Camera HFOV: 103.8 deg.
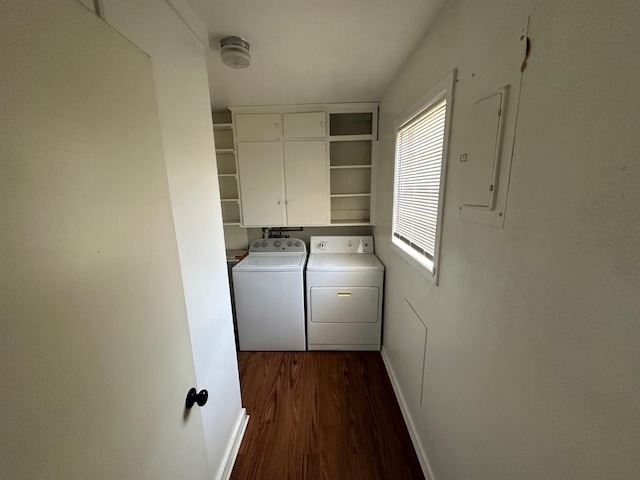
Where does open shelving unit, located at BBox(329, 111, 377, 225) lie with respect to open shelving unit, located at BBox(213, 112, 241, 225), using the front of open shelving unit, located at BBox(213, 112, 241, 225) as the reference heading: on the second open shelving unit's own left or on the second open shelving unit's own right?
on the second open shelving unit's own left

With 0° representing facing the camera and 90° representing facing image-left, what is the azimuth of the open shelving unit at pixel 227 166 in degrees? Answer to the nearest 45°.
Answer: approximately 0°

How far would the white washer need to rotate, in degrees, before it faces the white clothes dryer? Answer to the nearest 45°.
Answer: approximately 90° to its left

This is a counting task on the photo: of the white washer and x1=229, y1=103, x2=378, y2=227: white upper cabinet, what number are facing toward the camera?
2

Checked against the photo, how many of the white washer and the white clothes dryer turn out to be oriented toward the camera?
2
